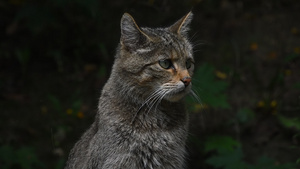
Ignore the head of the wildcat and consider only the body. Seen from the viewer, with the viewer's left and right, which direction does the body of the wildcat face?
facing the viewer and to the right of the viewer

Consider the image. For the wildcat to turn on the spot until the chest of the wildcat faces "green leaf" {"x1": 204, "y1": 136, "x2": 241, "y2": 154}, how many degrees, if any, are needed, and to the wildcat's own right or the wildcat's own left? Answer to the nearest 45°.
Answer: approximately 90° to the wildcat's own left

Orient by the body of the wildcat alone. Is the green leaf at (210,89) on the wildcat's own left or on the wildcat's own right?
on the wildcat's own left
